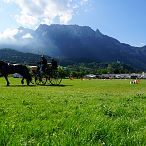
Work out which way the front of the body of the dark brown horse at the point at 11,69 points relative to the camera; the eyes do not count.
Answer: to the viewer's left

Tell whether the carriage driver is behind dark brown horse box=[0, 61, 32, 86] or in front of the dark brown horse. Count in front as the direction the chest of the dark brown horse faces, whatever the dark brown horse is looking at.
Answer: behind
